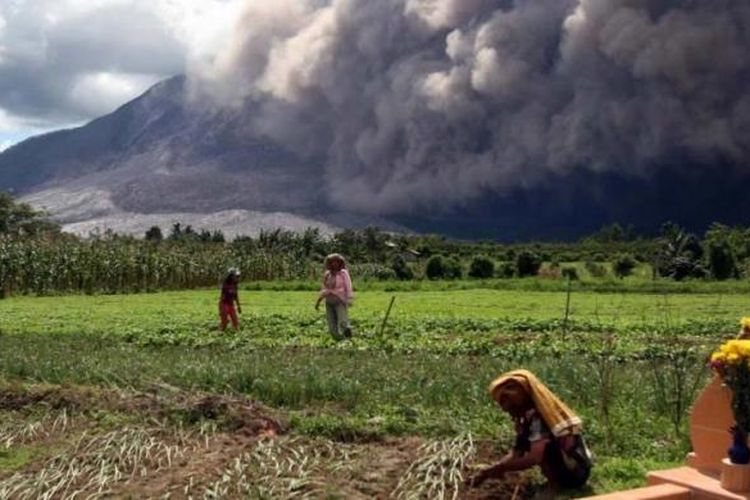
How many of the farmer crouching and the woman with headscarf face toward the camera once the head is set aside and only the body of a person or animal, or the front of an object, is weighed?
1

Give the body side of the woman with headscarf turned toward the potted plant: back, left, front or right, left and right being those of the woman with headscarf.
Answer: front

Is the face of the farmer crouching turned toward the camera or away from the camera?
toward the camera

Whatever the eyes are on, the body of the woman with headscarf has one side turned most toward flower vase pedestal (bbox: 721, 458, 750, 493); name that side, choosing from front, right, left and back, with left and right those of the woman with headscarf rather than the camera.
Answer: front

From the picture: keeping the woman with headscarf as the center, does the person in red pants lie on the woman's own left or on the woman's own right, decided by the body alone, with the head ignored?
on the woman's own right

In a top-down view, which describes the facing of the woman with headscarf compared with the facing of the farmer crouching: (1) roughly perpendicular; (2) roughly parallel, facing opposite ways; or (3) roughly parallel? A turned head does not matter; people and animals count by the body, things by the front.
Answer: roughly perpendicular

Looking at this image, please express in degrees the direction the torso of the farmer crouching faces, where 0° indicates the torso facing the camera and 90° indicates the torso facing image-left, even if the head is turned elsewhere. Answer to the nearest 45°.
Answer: approximately 90°

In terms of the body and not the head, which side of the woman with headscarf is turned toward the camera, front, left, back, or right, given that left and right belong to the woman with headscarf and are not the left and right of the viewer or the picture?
front

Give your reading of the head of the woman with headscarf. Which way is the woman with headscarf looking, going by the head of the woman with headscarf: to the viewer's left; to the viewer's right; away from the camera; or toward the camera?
toward the camera

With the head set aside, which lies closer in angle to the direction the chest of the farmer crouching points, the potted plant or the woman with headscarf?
the woman with headscarf
